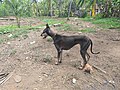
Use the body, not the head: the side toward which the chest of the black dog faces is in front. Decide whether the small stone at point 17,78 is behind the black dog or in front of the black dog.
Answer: in front

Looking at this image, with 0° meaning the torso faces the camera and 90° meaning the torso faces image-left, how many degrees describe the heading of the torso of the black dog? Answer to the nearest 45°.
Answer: approximately 90°
